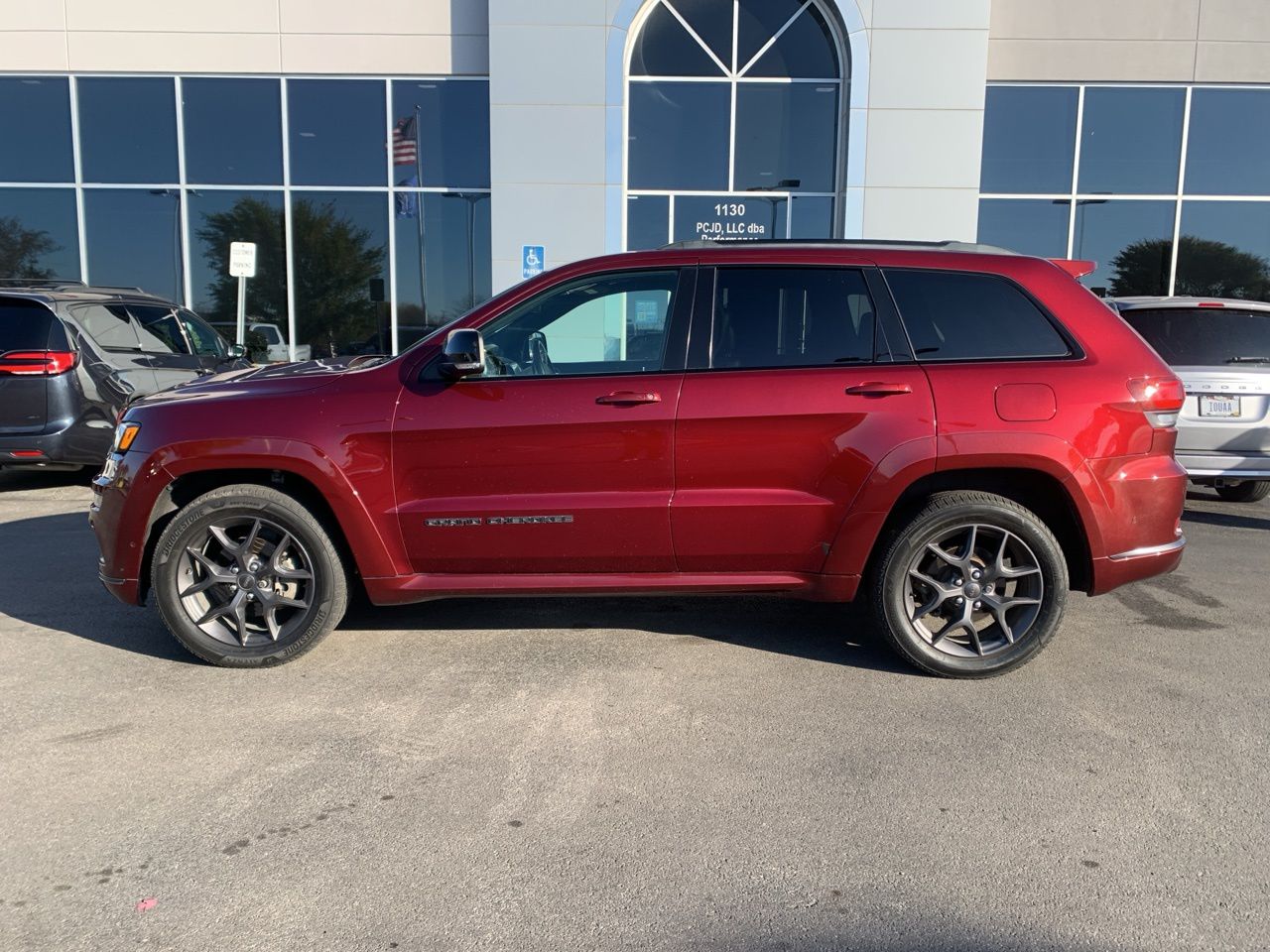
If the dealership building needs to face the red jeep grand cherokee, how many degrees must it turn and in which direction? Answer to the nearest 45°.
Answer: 0° — it already faces it

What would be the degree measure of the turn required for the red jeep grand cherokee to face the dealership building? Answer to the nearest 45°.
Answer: approximately 90° to its right

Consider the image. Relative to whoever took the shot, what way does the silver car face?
facing away from the viewer

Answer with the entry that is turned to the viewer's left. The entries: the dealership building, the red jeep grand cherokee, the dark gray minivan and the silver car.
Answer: the red jeep grand cherokee

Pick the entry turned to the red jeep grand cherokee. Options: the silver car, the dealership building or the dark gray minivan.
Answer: the dealership building

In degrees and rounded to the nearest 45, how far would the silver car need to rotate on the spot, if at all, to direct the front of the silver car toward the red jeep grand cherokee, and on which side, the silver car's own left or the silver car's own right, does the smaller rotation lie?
approximately 135° to the silver car's own left

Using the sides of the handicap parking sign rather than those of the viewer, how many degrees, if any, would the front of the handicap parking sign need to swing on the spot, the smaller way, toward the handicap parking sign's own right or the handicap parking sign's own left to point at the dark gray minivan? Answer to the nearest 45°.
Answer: approximately 45° to the handicap parking sign's own right

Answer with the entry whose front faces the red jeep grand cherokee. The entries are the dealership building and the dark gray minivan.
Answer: the dealership building

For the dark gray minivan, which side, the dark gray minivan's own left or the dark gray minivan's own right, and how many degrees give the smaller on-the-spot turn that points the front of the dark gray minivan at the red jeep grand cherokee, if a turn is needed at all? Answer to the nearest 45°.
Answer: approximately 90° to the dark gray minivan's own right

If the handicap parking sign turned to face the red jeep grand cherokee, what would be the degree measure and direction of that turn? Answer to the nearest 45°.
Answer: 0° — it already faces it

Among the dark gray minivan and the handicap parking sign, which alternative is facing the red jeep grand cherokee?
the handicap parking sign

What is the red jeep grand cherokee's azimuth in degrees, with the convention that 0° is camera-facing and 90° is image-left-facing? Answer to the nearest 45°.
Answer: approximately 90°
